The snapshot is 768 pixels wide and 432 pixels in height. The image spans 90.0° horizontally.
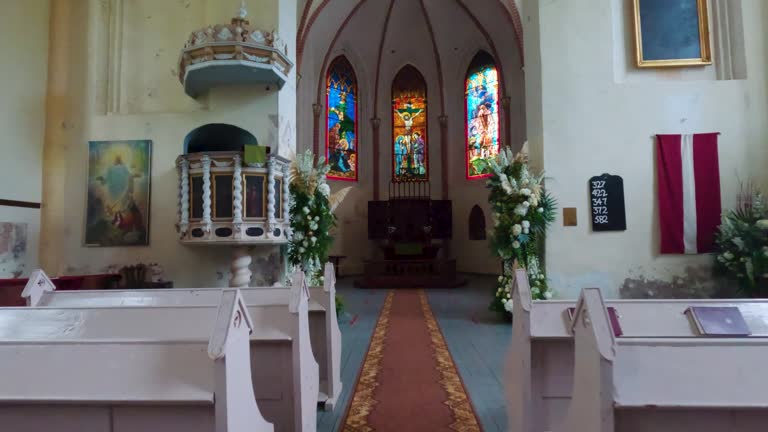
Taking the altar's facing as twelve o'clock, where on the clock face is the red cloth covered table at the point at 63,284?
The red cloth covered table is roughly at 1 o'clock from the altar.

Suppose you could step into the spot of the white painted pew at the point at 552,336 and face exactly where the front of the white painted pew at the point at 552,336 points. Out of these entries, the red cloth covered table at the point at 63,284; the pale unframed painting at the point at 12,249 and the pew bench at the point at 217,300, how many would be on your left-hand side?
3

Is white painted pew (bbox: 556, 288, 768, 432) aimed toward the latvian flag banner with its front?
yes

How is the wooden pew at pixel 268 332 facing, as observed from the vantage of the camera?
facing away from the viewer

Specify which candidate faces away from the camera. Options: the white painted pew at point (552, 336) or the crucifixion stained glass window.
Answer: the white painted pew

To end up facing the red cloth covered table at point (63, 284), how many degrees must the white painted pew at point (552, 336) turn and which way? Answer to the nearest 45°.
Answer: approximately 90° to its left

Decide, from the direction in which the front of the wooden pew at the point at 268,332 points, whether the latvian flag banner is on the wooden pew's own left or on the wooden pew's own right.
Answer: on the wooden pew's own right

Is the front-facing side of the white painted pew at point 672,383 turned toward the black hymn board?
yes

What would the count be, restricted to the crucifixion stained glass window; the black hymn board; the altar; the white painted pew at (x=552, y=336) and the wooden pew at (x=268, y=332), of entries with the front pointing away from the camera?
2

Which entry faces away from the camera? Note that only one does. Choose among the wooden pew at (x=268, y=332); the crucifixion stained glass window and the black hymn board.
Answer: the wooden pew

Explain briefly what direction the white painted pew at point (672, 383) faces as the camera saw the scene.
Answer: facing away from the viewer

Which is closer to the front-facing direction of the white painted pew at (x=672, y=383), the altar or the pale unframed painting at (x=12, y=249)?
the altar

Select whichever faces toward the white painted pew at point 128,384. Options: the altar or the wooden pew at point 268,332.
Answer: the altar
